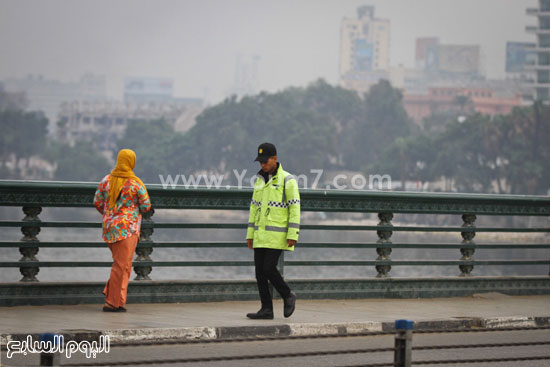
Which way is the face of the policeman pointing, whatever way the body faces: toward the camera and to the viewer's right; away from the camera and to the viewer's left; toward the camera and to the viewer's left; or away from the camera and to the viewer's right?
toward the camera and to the viewer's left

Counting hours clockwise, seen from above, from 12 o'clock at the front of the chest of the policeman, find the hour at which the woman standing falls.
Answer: The woman standing is roughly at 2 o'clock from the policeman.

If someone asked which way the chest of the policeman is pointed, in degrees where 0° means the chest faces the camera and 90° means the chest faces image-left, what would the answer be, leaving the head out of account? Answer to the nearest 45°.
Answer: approximately 45°
